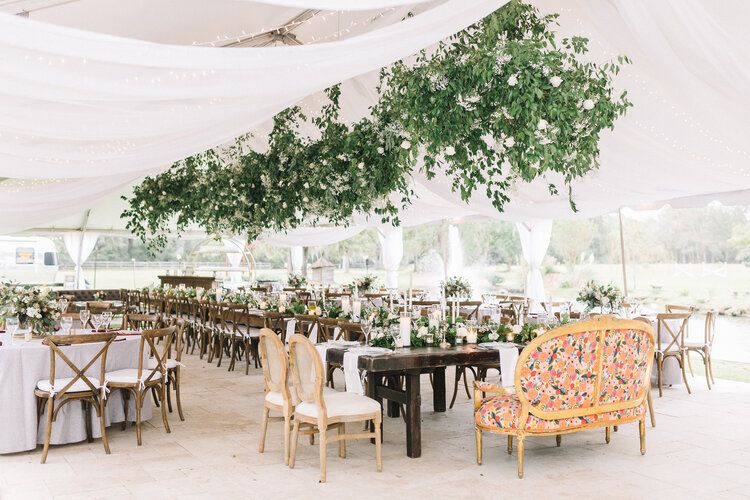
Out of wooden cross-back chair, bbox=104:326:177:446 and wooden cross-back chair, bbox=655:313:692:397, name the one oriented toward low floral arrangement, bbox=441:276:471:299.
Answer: wooden cross-back chair, bbox=655:313:692:397

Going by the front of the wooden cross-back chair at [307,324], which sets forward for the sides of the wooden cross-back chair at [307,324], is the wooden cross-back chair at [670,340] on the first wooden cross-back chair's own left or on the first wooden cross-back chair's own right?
on the first wooden cross-back chair's own right

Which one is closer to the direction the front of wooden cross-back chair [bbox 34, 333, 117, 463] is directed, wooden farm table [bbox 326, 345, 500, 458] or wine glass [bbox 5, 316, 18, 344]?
the wine glass

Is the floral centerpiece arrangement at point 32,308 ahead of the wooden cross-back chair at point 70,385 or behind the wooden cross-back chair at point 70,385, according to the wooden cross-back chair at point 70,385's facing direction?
ahead

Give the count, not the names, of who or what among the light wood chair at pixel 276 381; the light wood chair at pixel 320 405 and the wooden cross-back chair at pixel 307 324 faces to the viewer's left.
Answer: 0

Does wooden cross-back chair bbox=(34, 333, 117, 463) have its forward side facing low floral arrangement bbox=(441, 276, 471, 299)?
no

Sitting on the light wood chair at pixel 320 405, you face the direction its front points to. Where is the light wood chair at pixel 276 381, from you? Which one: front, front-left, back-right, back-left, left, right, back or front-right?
left

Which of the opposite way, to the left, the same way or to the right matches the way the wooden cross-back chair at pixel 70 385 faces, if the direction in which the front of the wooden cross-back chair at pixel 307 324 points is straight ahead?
to the left

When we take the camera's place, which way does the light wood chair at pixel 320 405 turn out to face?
facing away from the viewer and to the right of the viewer

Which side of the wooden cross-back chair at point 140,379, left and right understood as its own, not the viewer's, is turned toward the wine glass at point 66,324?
front

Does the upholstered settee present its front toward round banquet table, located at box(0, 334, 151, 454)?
no

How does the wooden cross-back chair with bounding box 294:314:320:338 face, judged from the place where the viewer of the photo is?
facing away from the viewer and to the right of the viewer

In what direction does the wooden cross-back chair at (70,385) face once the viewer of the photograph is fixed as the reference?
facing away from the viewer and to the left of the viewer
